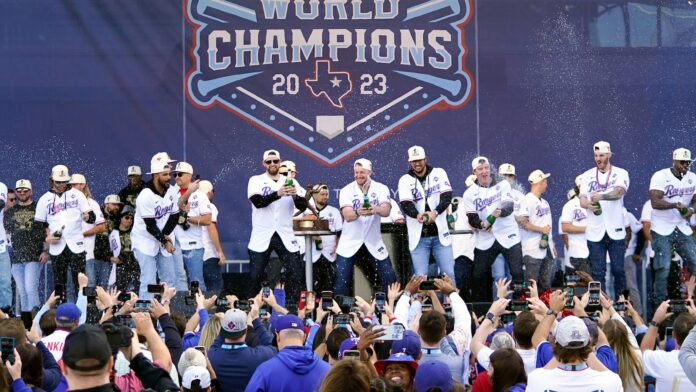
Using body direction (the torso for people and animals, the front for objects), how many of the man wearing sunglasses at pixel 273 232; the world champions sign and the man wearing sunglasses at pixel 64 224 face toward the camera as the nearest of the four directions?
3

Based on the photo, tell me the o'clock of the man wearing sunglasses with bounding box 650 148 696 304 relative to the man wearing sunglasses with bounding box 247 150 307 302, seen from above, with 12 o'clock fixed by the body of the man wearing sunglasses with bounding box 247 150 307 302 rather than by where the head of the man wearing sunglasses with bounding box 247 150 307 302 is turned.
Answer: the man wearing sunglasses with bounding box 650 148 696 304 is roughly at 9 o'clock from the man wearing sunglasses with bounding box 247 150 307 302.

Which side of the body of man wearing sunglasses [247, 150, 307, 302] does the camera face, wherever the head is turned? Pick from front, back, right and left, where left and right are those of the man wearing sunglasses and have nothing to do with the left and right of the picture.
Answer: front

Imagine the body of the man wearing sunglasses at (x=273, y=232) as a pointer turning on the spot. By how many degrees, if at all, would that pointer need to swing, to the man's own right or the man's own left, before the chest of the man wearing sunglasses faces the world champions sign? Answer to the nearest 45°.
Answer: approximately 180°

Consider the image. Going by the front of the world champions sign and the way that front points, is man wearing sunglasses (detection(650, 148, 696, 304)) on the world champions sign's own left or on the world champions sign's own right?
on the world champions sign's own left

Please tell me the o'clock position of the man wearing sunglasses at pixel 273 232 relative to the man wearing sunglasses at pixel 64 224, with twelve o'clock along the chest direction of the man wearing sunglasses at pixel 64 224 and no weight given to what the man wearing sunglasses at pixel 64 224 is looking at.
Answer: the man wearing sunglasses at pixel 273 232 is roughly at 10 o'clock from the man wearing sunglasses at pixel 64 224.

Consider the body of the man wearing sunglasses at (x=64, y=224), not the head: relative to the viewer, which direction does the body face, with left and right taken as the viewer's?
facing the viewer

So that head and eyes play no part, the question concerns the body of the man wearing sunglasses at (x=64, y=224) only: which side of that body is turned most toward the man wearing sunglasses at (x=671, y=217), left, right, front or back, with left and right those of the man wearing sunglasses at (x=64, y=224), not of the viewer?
left

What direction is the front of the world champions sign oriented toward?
toward the camera

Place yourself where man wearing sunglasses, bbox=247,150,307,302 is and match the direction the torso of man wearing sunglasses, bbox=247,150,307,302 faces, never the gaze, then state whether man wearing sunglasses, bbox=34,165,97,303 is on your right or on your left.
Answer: on your right

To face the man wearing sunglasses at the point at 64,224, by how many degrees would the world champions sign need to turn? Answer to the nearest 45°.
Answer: approximately 45° to its right

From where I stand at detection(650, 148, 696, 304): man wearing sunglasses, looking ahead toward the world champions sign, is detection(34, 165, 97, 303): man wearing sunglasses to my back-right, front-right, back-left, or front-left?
front-left

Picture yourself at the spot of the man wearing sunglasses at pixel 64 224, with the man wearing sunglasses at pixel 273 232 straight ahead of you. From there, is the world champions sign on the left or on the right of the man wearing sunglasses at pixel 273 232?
left
